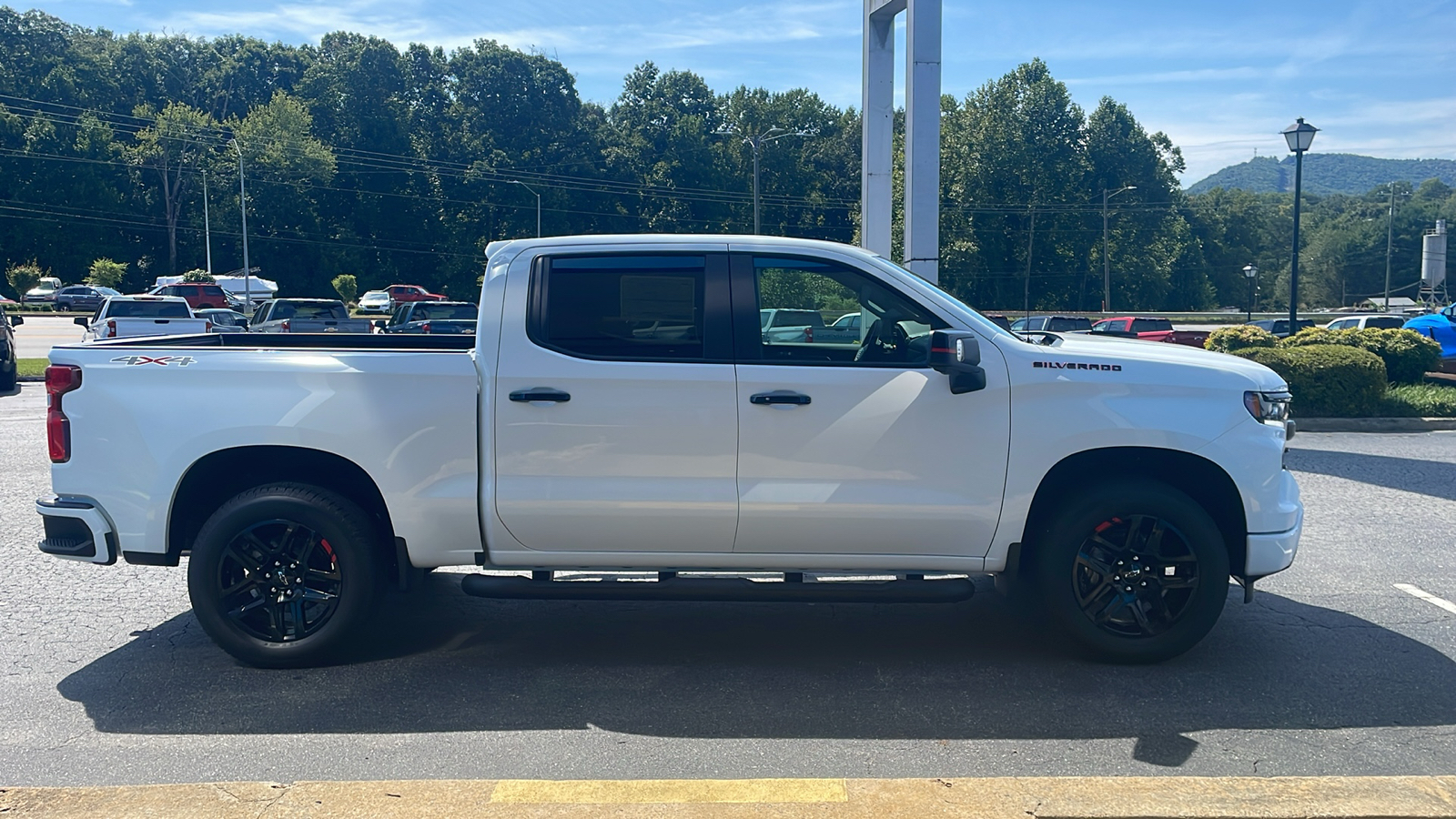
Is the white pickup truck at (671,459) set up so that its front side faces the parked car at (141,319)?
no

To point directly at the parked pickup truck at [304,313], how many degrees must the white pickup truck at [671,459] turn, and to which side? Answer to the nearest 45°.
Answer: approximately 90° to its left

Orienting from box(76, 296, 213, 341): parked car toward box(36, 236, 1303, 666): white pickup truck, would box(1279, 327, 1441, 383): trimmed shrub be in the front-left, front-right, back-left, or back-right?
front-left

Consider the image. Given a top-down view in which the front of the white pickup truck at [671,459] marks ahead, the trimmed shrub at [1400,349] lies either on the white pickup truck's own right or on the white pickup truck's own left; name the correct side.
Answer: on the white pickup truck's own left

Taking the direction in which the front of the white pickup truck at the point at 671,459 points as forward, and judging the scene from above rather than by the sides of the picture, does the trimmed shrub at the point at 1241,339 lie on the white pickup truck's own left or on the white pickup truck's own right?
on the white pickup truck's own left

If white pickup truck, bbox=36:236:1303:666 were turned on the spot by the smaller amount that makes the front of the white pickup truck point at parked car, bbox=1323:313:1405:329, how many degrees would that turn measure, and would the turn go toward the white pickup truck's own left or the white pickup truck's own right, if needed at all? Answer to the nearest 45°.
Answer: approximately 45° to the white pickup truck's own left

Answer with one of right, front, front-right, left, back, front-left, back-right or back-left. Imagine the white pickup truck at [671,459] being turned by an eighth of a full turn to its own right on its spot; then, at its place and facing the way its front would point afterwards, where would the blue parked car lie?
left

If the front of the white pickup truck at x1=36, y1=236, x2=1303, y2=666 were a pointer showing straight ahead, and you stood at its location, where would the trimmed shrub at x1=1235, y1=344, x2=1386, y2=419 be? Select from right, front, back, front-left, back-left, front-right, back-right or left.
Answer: front-left

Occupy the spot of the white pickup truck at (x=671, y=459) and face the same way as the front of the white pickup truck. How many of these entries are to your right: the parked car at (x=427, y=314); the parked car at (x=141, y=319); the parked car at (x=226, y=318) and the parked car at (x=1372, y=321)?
0

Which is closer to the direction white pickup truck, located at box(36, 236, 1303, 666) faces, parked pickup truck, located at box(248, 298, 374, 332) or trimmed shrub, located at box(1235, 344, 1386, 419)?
the trimmed shrub

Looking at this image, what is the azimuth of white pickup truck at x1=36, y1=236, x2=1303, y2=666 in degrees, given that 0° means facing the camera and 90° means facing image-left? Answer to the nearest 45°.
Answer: approximately 270°

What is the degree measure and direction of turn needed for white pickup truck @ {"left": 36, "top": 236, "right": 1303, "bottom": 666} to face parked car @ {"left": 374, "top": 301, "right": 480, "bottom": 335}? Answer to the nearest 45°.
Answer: approximately 90° to its left

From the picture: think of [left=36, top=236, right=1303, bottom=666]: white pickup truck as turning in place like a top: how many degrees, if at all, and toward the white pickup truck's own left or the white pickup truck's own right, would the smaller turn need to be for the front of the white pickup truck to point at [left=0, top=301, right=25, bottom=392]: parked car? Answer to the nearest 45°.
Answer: approximately 135° to the white pickup truck's own left

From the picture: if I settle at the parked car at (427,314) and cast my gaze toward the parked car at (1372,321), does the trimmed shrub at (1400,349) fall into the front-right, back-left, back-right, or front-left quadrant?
front-right
